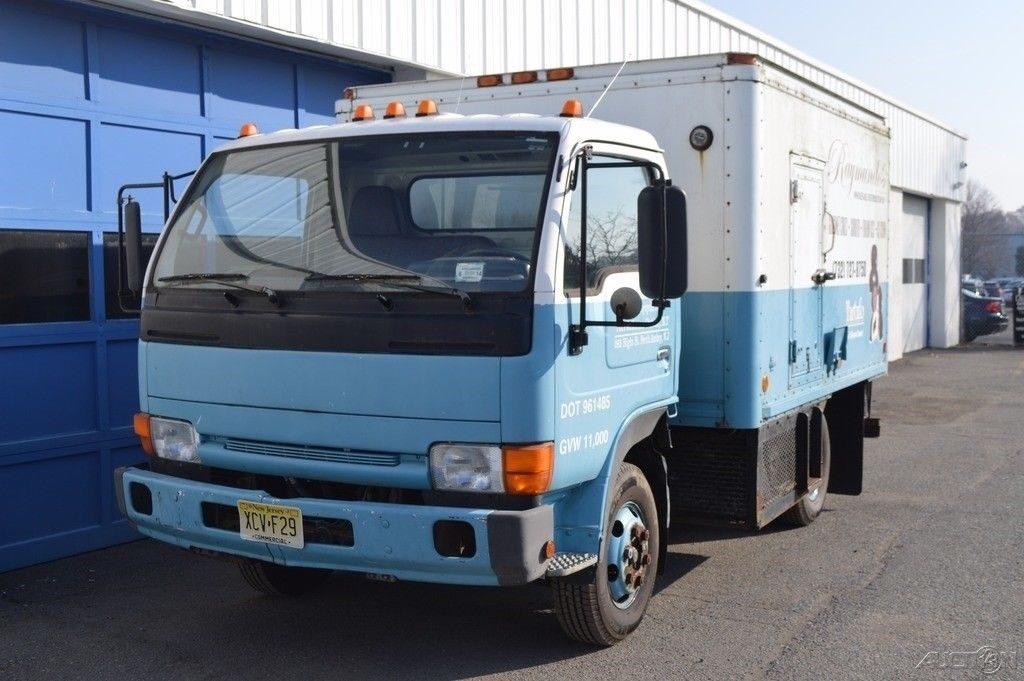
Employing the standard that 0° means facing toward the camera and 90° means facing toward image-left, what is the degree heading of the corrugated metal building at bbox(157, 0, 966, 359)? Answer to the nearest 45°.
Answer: approximately 315°

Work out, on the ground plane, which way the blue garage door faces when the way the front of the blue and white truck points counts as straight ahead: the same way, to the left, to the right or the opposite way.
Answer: to the left

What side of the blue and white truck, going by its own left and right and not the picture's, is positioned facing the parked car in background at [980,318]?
back

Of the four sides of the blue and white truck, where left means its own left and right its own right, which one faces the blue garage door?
right

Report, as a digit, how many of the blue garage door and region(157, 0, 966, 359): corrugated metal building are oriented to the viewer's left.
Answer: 0

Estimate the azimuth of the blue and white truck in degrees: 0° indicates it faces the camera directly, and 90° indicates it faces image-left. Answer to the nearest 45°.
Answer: approximately 45°

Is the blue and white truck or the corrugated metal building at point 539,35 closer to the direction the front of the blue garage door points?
the blue and white truck

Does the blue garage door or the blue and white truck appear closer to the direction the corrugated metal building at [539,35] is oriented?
the blue and white truck

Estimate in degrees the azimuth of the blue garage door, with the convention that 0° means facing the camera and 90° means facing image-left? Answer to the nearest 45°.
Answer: approximately 315°

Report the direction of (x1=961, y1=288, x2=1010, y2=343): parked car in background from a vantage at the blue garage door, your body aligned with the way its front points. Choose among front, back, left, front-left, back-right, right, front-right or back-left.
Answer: left

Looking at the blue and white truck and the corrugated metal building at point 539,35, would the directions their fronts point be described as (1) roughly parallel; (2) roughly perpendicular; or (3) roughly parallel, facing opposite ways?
roughly perpendicular

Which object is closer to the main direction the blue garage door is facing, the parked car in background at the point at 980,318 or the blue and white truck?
the blue and white truck

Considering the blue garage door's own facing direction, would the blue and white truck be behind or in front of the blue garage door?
in front

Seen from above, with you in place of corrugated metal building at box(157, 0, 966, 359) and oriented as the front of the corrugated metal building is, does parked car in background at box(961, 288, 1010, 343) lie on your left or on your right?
on your left
